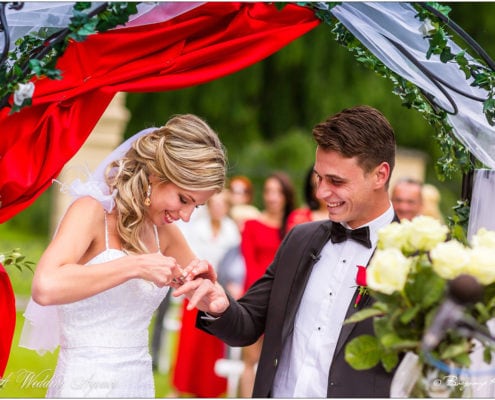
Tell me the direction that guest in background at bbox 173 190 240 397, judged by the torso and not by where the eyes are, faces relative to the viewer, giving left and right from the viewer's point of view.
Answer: facing the viewer

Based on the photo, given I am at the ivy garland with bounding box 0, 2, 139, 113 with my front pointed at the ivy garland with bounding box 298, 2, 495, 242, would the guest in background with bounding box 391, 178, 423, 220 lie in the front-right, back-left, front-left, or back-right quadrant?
front-left

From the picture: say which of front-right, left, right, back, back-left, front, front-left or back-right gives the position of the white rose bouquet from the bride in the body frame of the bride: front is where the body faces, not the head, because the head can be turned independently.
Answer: front

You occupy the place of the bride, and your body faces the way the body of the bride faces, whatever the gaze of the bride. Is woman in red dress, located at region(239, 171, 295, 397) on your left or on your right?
on your left

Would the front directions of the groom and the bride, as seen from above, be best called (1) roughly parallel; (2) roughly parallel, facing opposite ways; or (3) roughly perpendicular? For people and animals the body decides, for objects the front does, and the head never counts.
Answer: roughly perpendicular

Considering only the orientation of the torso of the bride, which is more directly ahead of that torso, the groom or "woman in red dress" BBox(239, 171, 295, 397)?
the groom

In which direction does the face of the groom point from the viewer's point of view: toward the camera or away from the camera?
toward the camera

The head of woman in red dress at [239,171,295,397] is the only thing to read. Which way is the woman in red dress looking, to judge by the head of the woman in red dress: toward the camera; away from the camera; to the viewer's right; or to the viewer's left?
toward the camera

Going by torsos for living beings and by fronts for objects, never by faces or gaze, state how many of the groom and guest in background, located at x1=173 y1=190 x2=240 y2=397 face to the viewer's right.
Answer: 0
